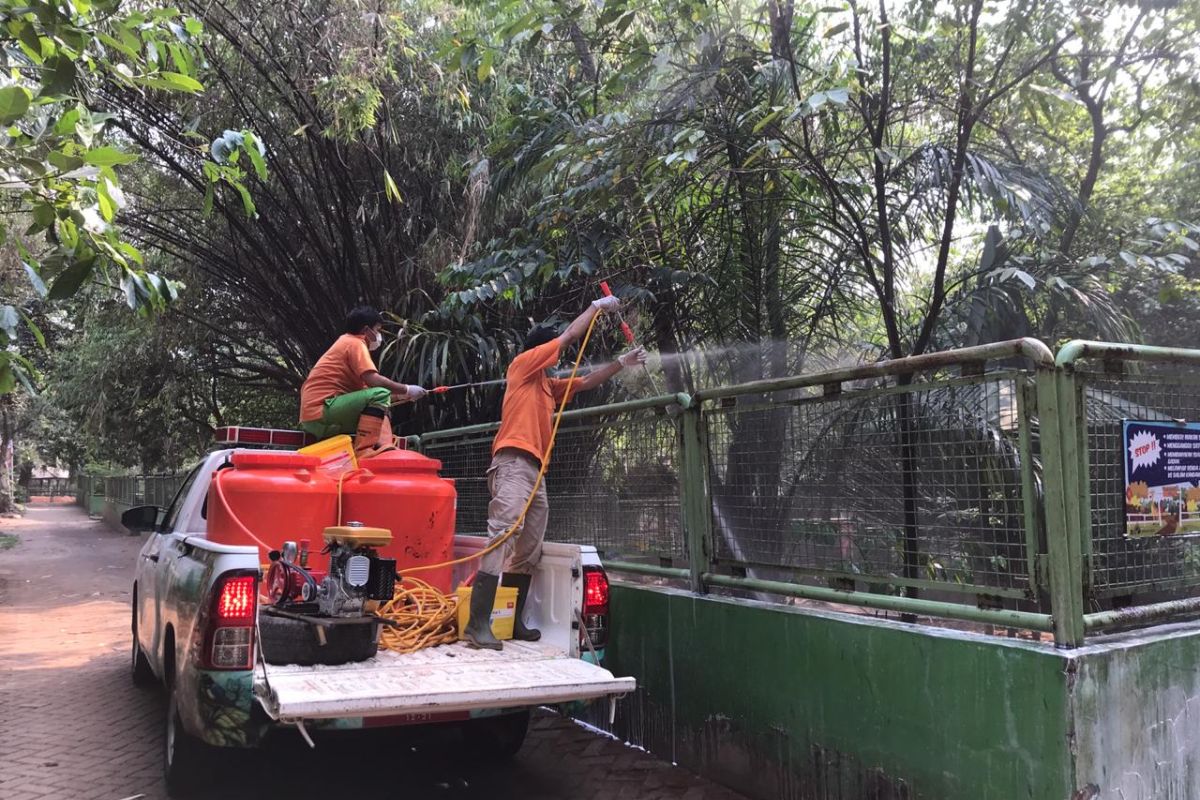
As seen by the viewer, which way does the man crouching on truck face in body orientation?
to the viewer's right

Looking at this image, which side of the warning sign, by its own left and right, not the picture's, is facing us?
front

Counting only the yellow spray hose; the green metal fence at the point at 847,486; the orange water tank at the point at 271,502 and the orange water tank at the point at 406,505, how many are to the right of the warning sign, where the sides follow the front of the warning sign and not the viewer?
4

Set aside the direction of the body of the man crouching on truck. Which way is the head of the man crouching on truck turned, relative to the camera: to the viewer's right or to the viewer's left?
to the viewer's right

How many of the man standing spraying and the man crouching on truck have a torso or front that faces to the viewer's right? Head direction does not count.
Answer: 2

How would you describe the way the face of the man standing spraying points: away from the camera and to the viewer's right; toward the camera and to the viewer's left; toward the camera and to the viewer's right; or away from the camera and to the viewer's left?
away from the camera and to the viewer's right

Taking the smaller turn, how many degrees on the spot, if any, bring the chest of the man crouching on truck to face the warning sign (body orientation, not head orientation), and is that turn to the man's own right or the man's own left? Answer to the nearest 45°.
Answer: approximately 45° to the man's own right

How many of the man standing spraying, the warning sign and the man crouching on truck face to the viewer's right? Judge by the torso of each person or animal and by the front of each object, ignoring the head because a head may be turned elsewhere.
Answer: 2

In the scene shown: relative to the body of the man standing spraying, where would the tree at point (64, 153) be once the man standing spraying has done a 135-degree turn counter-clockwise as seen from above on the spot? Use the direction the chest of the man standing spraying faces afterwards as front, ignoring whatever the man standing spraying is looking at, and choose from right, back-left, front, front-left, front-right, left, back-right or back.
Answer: left

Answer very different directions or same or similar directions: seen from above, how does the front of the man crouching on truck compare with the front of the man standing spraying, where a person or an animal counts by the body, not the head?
same or similar directions

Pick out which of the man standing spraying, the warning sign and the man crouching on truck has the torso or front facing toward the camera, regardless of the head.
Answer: the warning sign

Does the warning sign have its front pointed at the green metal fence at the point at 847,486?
no

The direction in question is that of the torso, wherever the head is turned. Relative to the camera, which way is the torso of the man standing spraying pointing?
to the viewer's right
